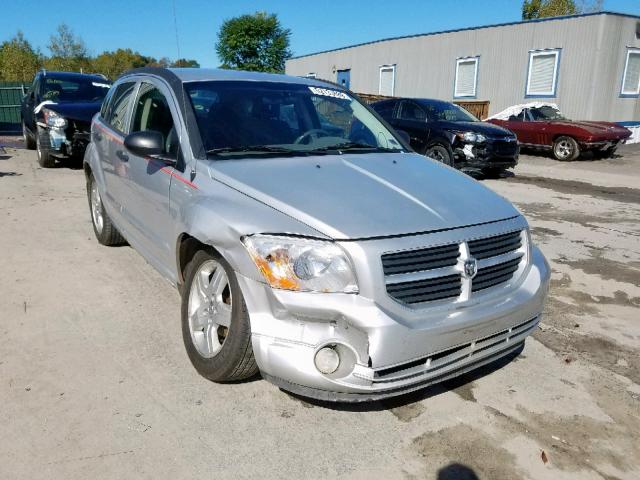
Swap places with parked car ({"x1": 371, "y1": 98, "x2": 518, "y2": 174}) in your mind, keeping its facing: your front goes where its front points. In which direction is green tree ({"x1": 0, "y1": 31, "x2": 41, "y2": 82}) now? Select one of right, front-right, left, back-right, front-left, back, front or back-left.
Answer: back

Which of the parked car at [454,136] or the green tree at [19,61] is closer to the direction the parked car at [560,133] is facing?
the parked car

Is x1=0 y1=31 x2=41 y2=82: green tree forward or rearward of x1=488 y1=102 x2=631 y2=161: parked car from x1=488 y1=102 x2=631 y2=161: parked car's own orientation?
rearward

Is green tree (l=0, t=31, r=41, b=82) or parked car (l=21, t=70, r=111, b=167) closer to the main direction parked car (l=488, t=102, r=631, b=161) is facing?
the parked car

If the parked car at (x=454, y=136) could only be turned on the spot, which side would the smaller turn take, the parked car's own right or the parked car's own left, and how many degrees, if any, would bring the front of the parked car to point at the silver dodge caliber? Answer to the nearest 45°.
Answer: approximately 45° to the parked car's own right

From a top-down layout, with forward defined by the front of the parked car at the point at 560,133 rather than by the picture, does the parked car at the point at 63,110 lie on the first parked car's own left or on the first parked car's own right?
on the first parked car's own right

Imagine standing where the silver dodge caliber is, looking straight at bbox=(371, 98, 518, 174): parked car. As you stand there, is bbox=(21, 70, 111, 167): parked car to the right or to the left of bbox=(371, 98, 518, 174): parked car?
left

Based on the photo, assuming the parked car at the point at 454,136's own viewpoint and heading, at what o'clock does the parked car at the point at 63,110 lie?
the parked car at the point at 63,110 is roughly at 4 o'clock from the parked car at the point at 454,136.

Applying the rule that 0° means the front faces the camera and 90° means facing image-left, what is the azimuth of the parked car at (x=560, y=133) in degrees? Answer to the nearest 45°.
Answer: approximately 315°

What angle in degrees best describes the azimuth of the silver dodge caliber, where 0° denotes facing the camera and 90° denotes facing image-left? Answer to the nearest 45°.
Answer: approximately 315°

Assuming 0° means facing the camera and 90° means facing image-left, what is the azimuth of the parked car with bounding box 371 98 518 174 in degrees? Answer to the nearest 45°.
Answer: approximately 315°
